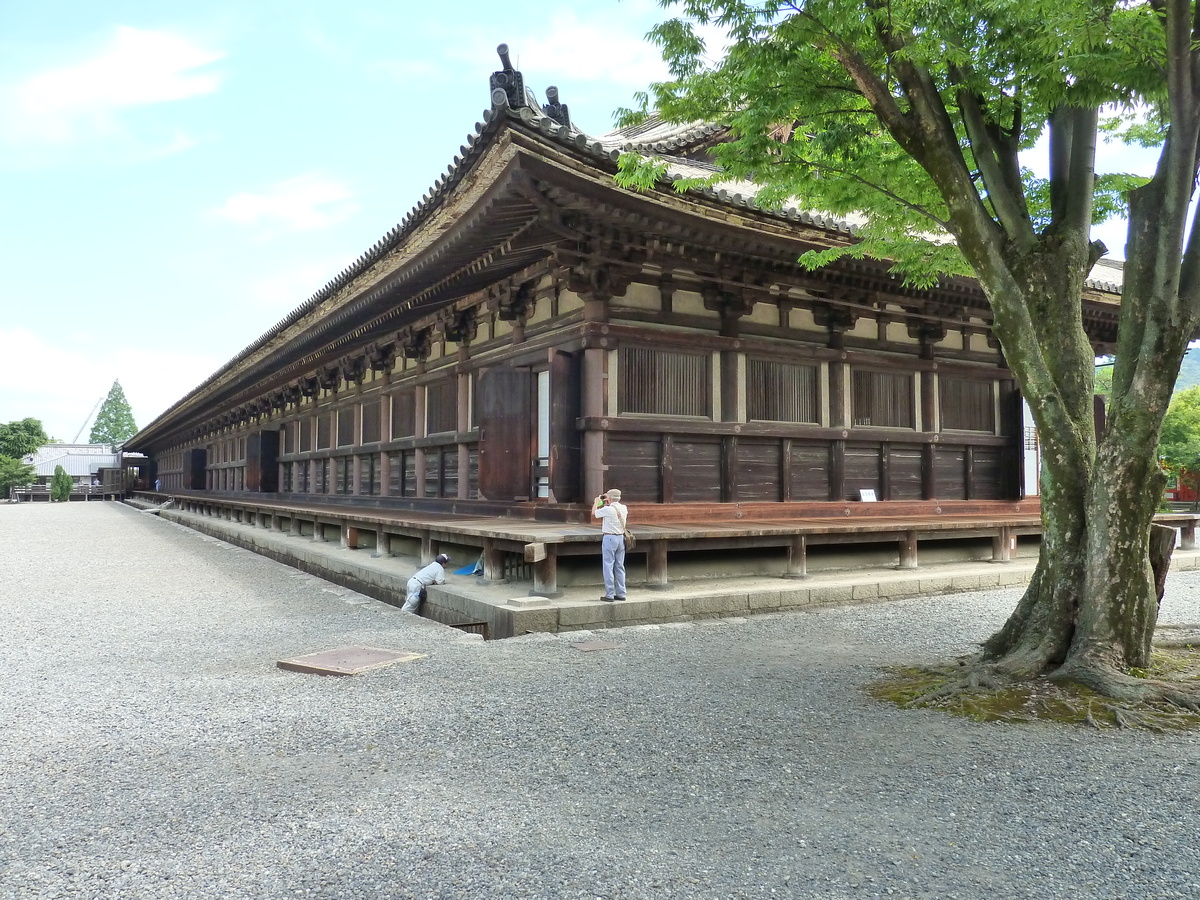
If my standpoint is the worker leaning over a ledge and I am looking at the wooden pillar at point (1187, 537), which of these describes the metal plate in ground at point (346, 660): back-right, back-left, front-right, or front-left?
back-right

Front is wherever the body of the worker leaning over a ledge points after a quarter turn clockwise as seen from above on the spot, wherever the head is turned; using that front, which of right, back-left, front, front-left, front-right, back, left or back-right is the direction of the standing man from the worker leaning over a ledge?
front-left

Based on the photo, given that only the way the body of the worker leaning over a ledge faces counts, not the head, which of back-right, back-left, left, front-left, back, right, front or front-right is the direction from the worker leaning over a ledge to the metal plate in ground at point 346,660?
right

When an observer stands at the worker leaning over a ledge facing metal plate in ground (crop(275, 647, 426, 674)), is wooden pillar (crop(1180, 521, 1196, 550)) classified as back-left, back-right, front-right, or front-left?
back-left

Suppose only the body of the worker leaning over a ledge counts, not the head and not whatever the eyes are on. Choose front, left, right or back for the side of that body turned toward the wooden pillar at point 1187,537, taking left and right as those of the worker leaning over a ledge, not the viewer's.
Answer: front

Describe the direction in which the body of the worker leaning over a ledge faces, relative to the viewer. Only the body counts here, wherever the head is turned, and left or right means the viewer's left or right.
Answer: facing to the right of the viewer
